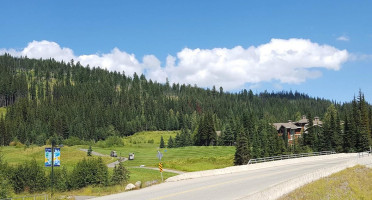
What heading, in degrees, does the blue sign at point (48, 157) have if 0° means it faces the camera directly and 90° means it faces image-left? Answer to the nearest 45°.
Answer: approximately 0°
